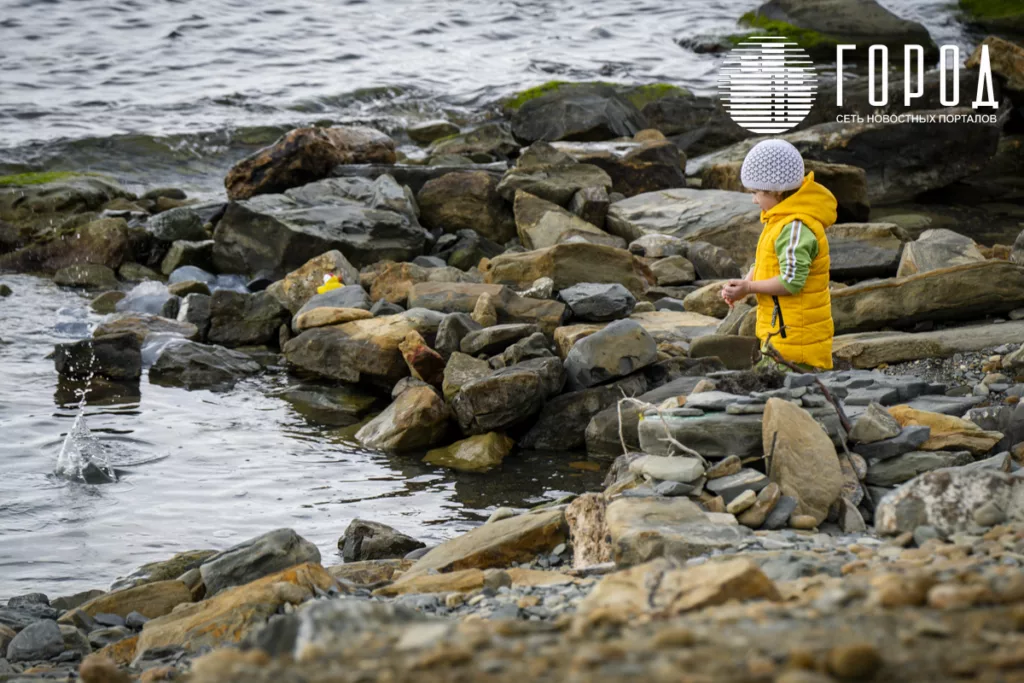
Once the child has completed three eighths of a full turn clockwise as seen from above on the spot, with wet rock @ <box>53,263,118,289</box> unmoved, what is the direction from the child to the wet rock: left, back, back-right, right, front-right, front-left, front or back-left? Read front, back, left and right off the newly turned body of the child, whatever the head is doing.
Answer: left

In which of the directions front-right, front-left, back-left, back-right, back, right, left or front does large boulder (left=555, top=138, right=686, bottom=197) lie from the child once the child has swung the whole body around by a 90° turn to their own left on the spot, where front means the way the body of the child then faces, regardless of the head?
back

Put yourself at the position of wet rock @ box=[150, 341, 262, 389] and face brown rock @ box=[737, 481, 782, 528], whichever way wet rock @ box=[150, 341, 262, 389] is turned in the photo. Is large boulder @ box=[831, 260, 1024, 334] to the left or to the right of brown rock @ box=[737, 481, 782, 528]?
left

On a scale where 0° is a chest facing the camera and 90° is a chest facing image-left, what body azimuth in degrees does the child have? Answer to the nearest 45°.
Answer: approximately 90°

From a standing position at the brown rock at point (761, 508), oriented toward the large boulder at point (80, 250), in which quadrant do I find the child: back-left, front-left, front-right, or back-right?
front-right

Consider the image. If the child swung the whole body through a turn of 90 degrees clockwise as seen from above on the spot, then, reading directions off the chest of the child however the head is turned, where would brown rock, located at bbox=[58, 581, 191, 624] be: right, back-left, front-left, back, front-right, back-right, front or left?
back-left

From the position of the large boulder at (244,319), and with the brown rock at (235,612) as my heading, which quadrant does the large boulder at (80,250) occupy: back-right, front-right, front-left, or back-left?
back-right

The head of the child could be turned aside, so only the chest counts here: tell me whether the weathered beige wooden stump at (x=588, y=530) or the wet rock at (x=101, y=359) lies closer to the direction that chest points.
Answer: the wet rock

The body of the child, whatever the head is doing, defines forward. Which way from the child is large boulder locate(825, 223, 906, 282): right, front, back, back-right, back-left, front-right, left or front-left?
right

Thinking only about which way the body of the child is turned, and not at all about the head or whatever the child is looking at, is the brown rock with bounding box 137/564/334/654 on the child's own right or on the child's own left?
on the child's own left

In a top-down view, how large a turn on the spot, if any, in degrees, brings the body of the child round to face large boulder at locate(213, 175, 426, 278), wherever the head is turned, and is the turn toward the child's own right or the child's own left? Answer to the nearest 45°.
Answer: approximately 45° to the child's own right

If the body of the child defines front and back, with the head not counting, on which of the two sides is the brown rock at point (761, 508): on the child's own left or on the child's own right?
on the child's own left

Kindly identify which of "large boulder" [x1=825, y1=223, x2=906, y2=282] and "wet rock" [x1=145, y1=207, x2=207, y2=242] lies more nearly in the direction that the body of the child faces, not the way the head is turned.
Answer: the wet rock

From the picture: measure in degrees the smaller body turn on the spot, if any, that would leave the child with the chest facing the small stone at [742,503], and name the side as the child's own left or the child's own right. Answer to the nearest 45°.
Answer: approximately 90° to the child's own left

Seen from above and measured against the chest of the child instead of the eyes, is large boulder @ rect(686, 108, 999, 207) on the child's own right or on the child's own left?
on the child's own right

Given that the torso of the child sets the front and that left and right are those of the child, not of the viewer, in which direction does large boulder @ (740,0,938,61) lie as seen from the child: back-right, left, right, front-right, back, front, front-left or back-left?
right

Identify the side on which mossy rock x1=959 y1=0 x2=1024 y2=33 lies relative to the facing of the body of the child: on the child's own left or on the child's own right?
on the child's own right
